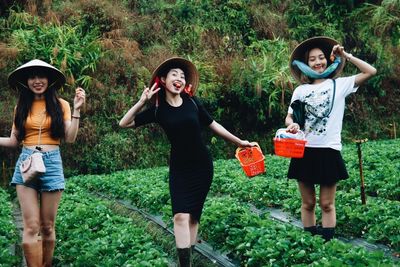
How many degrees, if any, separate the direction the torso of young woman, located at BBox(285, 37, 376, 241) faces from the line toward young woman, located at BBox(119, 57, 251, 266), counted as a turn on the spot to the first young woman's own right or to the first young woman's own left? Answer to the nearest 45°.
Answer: approximately 90° to the first young woman's own right

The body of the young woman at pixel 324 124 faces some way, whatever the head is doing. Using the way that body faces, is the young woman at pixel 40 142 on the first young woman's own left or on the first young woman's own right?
on the first young woman's own right

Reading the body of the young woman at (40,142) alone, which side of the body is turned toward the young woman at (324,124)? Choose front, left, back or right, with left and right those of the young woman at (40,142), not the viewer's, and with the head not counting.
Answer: left

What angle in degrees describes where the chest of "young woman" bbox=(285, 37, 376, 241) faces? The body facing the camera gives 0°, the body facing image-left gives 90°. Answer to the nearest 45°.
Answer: approximately 0°

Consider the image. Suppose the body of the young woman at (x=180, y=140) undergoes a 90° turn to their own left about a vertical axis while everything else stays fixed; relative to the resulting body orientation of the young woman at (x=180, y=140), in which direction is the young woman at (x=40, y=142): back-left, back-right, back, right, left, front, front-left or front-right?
back

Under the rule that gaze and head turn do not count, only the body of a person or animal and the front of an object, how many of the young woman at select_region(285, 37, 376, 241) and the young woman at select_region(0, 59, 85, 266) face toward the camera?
2

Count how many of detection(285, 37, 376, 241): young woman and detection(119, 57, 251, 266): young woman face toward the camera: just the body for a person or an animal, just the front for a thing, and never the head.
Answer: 2

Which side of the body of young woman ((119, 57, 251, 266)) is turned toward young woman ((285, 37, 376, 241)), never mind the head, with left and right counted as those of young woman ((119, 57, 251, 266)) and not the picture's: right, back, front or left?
left
